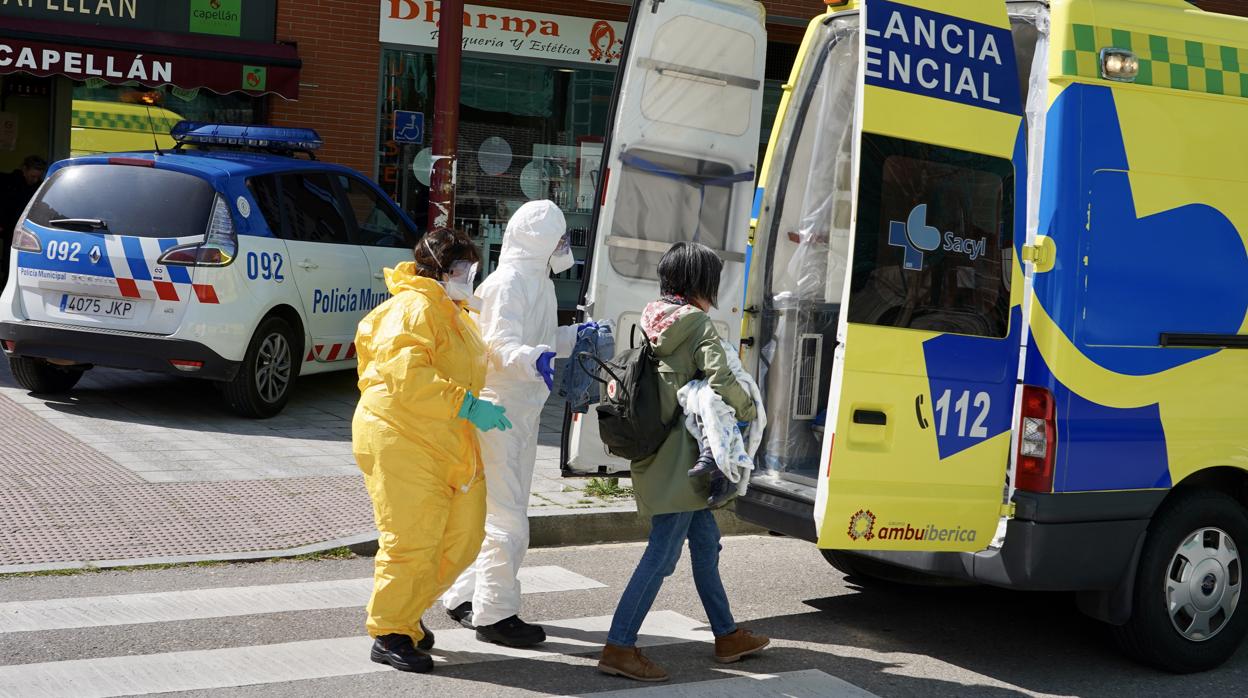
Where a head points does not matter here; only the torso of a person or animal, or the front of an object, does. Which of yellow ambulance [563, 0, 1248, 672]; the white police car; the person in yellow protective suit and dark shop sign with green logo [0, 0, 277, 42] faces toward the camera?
the dark shop sign with green logo

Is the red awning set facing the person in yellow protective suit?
yes

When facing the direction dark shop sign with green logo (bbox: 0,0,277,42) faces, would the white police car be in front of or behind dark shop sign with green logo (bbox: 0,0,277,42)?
in front

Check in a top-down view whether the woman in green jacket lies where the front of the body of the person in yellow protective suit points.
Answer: yes

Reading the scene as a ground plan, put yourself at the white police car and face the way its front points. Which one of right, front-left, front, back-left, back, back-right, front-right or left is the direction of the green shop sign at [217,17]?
front-left

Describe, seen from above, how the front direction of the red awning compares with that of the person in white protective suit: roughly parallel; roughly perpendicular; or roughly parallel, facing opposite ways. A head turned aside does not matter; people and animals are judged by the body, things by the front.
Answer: roughly perpendicular

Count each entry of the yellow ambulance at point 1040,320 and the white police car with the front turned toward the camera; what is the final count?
0

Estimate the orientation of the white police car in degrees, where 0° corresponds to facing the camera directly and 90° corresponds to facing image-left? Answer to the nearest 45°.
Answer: approximately 225°

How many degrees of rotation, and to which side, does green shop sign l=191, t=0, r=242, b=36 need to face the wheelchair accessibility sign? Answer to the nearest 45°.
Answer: approximately 90° to its left

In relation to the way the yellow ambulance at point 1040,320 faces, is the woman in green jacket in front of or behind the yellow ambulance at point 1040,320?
behind

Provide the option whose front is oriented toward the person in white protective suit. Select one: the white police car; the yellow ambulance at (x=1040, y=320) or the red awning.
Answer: the red awning

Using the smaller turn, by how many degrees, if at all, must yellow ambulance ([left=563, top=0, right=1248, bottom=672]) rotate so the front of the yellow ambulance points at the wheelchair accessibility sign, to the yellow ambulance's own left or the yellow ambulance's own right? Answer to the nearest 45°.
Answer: approximately 90° to the yellow ambulance's own left

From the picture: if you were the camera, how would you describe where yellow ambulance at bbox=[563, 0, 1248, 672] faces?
facing away from the viewer and to the right of the viewer
